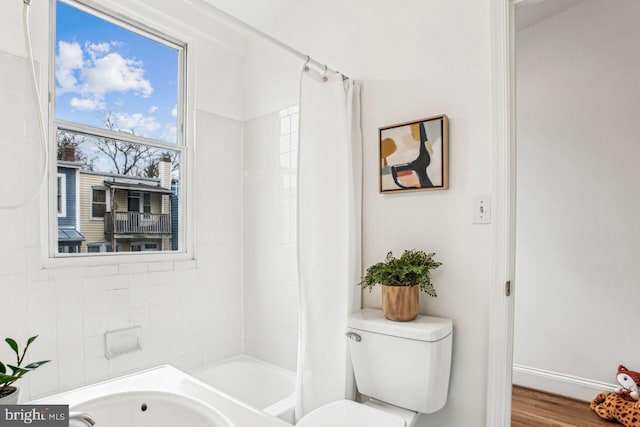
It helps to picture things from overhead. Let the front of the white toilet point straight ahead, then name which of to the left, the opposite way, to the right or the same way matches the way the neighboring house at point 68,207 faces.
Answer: to the left

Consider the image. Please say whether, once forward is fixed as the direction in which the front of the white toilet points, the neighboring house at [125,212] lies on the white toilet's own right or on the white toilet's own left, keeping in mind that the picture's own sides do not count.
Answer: on the white toilet's own right

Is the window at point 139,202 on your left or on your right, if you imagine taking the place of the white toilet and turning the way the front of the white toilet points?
on your right

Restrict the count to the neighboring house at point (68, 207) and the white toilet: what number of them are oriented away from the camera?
0

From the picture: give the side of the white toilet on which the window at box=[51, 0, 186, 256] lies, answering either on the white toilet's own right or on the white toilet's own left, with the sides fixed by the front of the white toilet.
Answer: on the white toilet's own right

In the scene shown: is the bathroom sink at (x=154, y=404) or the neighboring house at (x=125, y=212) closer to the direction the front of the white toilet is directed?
the bathroom sink

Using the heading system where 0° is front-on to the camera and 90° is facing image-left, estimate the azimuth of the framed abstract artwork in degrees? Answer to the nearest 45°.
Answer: approximately 45°

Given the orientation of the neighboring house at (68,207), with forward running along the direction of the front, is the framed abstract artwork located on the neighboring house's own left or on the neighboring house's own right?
on the neighboring house's own left

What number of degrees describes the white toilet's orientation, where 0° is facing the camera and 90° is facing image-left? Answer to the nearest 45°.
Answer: approximately 45°
